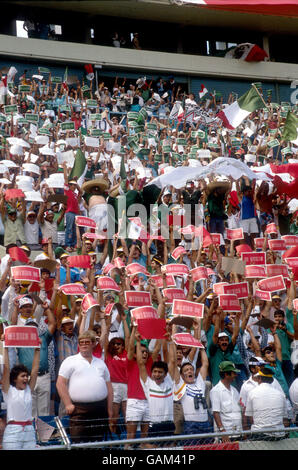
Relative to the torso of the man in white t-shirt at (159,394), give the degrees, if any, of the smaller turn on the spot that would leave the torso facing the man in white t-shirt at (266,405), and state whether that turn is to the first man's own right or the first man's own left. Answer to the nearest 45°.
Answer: approximately 90° to the first man's own left

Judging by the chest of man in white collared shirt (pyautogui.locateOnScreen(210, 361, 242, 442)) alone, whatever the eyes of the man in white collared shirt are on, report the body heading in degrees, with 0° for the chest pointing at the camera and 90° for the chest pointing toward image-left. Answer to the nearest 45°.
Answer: approximately 315°

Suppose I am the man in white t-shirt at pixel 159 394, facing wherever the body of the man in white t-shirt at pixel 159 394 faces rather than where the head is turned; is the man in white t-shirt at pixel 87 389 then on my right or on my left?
on my right

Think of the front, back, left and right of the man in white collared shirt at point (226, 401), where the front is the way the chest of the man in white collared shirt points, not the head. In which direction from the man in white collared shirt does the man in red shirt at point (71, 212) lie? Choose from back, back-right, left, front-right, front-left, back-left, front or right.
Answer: back

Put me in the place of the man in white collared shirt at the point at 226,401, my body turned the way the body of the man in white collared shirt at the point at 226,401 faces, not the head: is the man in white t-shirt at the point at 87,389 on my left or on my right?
on my right

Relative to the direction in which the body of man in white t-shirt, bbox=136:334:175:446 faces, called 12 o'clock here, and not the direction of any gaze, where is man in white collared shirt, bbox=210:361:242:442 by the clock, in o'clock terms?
man in white collared shirt, bbox=210:361:242:442 is roughly at 8 o'clock from man in white t-shirt, bbox=136:334:175:446.
